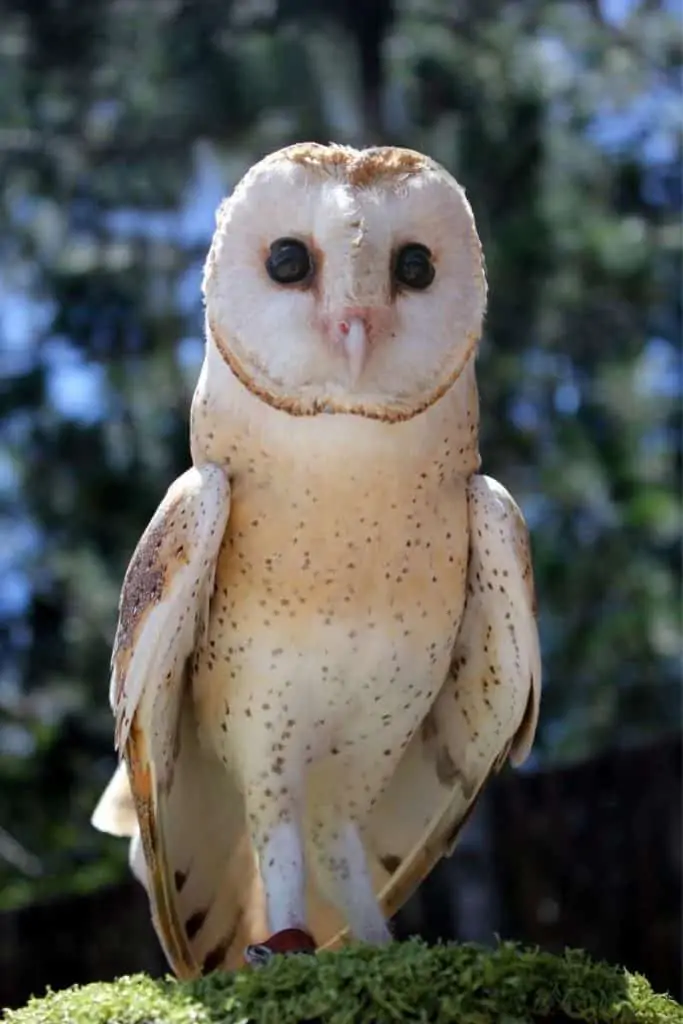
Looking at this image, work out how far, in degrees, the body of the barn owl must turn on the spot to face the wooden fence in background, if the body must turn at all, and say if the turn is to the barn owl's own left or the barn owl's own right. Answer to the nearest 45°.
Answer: approximately 180°

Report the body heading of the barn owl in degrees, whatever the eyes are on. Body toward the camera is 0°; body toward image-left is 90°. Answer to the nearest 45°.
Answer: approximately 0°
